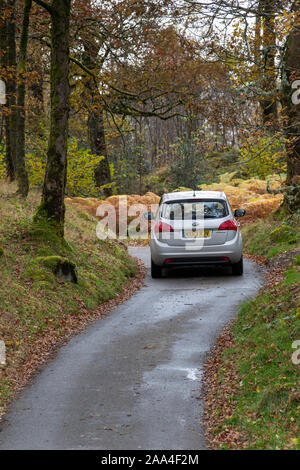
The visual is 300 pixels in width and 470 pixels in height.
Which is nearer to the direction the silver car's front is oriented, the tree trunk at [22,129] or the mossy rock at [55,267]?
the tree trunk

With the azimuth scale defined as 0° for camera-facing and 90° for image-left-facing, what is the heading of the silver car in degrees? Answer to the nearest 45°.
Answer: approximately 180°

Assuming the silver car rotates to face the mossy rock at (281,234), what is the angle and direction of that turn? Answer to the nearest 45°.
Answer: approximately 45° to its right

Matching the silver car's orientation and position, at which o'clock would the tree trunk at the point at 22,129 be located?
The tree trunk is roughly at 10 o'clock from the silver car.

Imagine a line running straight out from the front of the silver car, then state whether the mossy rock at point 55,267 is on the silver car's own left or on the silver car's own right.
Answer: on the silver car's own left

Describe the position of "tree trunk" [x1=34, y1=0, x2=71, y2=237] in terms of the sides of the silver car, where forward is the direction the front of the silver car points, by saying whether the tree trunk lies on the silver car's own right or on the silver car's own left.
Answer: on the silver car's own left

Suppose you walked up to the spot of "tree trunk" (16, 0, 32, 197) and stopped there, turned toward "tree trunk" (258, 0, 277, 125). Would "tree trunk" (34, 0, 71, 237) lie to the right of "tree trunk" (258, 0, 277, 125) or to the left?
right

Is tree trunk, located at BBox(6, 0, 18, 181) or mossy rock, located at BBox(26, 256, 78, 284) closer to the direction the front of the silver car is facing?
the tree trunk
